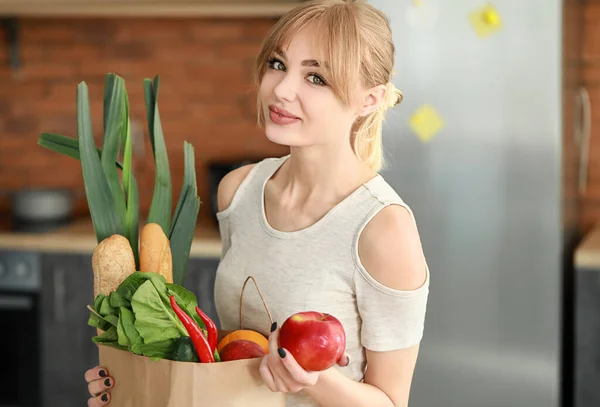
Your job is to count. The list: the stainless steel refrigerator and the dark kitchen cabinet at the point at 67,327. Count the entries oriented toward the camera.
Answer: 2

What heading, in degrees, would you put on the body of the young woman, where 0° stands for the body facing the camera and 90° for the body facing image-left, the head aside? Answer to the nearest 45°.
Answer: approximately 45°

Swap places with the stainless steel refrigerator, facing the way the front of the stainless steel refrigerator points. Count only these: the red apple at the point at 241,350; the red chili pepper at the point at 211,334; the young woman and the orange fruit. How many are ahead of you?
4

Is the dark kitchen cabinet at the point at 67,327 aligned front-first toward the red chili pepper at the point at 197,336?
yes

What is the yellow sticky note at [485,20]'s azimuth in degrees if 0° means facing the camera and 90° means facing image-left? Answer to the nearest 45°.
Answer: approximately 0°

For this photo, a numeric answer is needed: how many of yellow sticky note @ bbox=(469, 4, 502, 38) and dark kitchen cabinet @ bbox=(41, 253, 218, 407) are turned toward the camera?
2
